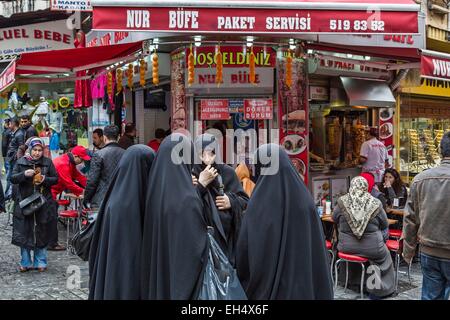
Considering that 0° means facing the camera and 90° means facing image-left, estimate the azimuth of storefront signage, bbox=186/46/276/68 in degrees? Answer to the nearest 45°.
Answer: approximately 0°

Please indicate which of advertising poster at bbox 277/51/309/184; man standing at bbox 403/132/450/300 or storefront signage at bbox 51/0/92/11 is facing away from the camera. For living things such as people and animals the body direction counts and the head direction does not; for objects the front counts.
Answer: the man standing

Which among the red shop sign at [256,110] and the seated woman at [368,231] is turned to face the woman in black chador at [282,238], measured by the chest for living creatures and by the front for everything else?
the red shop sign

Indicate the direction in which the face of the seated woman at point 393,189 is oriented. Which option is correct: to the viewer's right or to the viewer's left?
to the viewer's left

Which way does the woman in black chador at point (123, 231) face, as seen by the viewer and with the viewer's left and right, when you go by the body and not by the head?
facing away from the viewer and to the right of the viewer

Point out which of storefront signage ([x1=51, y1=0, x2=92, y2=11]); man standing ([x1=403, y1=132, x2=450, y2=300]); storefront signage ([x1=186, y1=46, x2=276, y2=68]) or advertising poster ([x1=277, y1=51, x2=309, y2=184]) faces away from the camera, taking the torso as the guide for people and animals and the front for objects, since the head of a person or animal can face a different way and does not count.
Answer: the man standing

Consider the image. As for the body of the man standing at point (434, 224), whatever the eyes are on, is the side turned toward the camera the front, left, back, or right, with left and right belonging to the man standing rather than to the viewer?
back

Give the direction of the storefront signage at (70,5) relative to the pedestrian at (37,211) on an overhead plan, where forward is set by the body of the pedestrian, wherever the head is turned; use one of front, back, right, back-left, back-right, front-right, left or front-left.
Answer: back
